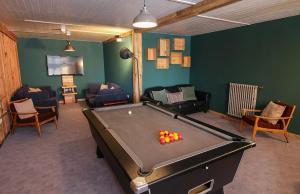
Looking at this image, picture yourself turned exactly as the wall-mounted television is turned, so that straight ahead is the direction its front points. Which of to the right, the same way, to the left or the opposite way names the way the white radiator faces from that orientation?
to the right

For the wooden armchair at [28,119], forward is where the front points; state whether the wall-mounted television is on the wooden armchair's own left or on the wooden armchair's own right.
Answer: on the wooden armchair's own left

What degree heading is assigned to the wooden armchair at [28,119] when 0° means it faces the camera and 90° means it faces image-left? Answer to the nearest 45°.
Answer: approximately 315°

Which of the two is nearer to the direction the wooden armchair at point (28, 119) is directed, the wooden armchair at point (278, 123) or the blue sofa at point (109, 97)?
the wooden armchair

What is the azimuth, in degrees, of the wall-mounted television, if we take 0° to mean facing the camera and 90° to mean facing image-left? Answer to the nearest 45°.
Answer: approximately 0°

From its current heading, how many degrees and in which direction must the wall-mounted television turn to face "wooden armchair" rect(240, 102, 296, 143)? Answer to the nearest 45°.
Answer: approximately 45° to its left
